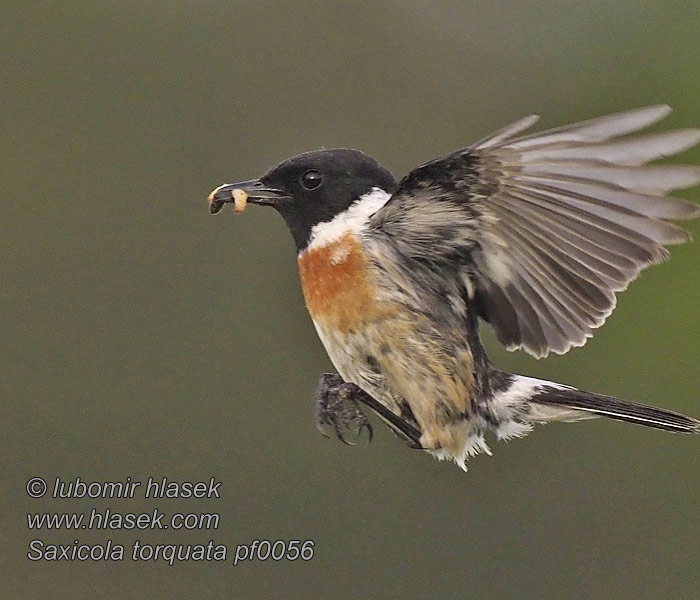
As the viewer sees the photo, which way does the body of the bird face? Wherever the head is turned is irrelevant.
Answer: to the viewer's left
